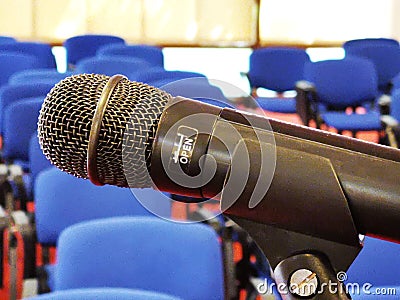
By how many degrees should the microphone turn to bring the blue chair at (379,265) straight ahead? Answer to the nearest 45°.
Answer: approximately 90° to its right

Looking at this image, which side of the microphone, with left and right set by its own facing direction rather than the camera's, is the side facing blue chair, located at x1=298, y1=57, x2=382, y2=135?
right

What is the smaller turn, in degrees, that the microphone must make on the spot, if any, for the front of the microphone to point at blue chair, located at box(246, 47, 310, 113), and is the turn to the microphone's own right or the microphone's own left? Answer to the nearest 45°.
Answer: approximately 90° to the microphone's own right

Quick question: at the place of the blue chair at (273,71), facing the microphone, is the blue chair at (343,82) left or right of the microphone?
left

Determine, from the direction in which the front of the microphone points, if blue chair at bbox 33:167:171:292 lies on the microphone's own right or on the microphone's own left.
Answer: on the microphone's own right

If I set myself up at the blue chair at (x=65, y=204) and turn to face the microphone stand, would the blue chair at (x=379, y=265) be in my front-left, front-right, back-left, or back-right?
front-left

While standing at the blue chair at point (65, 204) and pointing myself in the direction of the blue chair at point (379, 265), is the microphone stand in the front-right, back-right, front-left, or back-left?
front-right

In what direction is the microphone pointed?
to the viewer's left
